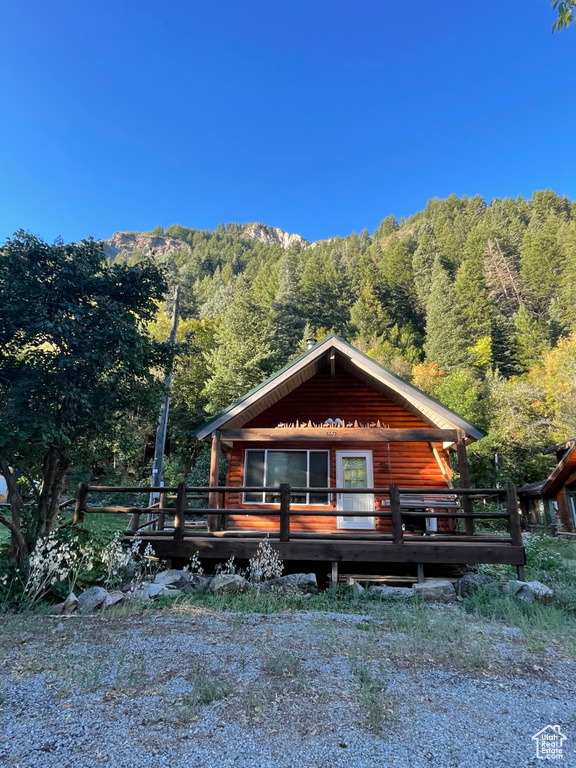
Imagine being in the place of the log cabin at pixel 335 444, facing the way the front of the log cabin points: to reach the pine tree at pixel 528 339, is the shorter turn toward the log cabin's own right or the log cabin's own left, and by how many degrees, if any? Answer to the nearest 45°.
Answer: approximately 135° to the log cabin's own left

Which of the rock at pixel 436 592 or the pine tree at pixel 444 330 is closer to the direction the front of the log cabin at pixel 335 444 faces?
the rock

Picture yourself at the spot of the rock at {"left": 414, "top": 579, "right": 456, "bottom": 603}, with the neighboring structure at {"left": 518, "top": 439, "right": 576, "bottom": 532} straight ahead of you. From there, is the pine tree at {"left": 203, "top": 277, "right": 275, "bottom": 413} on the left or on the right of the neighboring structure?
left

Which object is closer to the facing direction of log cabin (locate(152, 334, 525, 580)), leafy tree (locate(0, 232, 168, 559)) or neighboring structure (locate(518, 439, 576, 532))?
the leafy tree

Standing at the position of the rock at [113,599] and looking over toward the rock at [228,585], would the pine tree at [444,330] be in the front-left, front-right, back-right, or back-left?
front-left

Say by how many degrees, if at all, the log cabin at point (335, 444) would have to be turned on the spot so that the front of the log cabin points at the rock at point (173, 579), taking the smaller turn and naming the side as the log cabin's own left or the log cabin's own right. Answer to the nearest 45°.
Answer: approximately 45° to the log cabin's own right

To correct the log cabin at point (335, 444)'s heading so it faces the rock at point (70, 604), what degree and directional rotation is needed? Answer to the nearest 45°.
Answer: approximately 45° to its right

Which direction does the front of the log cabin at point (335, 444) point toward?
toward the camera

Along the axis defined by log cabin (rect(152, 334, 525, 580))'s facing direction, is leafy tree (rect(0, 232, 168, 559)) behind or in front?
in front

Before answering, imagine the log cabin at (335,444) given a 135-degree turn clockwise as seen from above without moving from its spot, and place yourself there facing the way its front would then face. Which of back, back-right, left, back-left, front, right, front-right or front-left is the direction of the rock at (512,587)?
back

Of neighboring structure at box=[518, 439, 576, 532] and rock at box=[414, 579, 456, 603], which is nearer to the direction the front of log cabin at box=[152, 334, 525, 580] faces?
the rock

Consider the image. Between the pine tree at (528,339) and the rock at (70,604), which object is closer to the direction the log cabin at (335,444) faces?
the rock

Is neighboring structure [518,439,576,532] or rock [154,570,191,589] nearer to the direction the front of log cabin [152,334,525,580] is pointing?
the rock

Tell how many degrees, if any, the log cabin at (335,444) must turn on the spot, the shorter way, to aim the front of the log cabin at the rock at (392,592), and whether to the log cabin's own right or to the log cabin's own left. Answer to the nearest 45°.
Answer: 0° — it already faces it

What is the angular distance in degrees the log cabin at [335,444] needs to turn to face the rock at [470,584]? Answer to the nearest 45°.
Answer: approximately 45° to its left

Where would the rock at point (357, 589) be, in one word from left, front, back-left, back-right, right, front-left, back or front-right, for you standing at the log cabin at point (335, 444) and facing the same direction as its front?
front

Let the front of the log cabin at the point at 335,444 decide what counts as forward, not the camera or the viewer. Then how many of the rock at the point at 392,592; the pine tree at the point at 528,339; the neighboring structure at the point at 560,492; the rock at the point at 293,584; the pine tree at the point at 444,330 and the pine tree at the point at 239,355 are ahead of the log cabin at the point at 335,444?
2

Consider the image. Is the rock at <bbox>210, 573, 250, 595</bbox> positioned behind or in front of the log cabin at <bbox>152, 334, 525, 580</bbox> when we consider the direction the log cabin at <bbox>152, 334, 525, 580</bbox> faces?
in front

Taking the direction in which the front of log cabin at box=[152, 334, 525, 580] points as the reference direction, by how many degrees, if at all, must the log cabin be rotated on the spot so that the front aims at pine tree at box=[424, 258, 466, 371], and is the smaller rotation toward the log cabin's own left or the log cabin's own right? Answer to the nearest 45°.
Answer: approximately 180°

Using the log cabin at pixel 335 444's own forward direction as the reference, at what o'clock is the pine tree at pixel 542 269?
The pine tree is roughly at 7 o'clock from the log cabin.

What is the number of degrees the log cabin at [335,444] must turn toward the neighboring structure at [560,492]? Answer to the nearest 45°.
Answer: approximately 135° to its left

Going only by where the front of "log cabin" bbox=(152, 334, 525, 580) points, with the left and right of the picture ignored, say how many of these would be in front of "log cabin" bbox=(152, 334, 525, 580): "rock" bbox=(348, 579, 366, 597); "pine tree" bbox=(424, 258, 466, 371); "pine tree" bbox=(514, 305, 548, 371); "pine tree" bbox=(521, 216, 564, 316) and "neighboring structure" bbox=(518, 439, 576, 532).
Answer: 1

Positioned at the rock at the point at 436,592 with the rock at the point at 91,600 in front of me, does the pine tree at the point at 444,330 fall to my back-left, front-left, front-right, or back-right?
back-right
